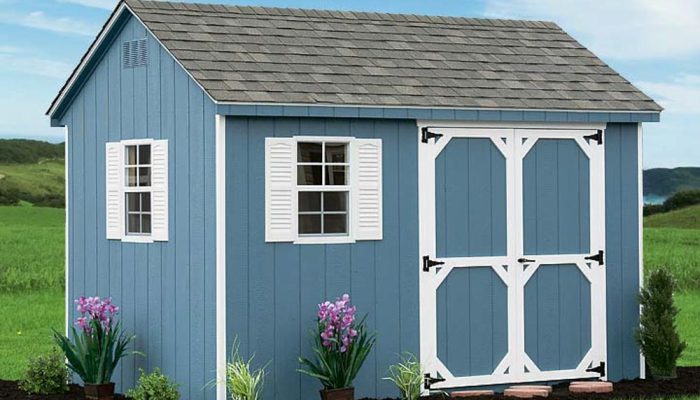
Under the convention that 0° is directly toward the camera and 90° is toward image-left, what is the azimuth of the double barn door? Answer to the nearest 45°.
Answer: approximately 315°

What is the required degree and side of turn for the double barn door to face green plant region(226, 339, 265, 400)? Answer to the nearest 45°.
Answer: approximately 90° to its right

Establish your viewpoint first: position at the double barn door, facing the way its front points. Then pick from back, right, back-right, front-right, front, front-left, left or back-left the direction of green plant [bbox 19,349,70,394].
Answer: back-right

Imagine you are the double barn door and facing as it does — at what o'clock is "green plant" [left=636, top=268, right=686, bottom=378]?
The green plant is roughly at 10 o'clock from the double barn door.

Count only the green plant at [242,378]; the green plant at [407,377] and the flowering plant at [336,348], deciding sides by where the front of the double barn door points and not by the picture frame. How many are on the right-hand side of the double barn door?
3

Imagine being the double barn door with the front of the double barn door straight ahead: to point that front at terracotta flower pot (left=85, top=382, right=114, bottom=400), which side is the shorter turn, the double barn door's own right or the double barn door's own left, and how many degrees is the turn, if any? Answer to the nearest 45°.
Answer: approximately 135° to the double barn door's own right

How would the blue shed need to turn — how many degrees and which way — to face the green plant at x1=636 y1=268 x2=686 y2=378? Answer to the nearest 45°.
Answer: approximately 45° to its left

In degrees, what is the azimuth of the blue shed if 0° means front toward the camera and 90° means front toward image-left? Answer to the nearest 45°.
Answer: approximately 315°
